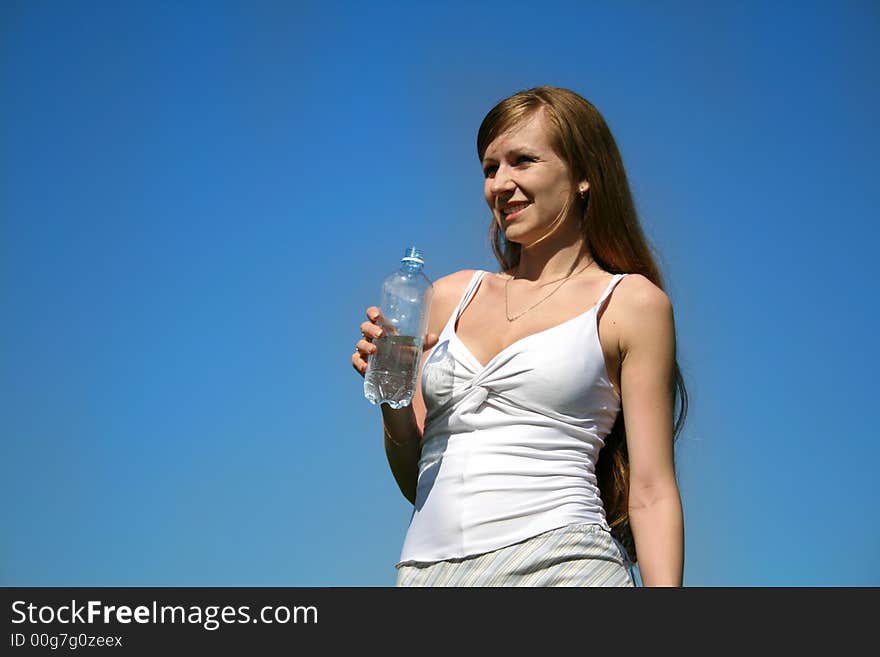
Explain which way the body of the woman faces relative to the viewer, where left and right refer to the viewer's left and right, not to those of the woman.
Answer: facing the viewer and to the left of the viewer

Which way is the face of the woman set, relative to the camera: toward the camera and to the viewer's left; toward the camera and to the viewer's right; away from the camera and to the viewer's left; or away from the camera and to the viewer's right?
toward the camera and to the viewer's left
